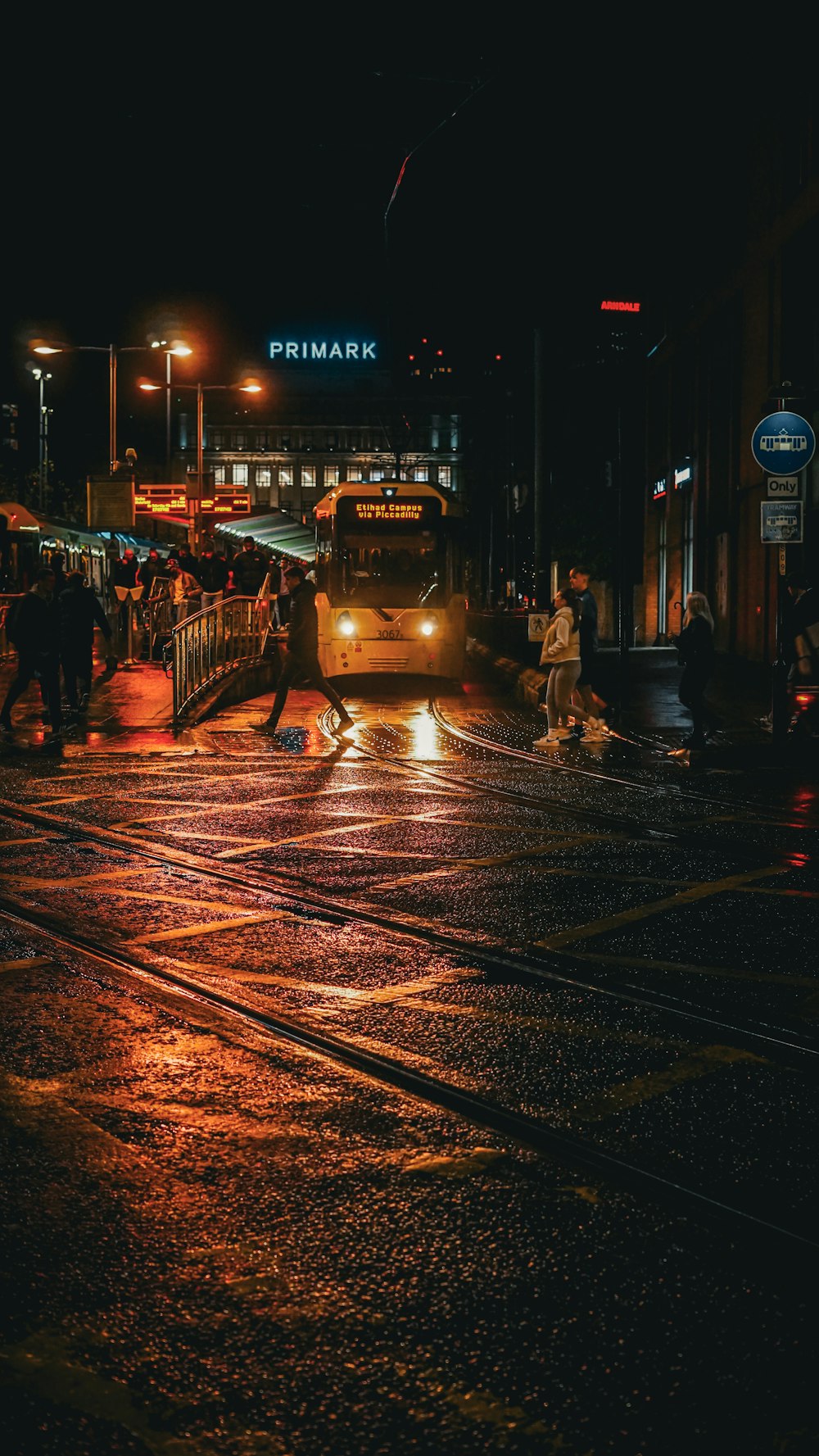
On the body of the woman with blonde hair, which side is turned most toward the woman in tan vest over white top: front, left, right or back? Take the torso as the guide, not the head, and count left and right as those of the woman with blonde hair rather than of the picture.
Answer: front

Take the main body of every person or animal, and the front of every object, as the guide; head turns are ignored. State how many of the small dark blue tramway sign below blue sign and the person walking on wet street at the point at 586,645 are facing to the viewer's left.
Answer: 1

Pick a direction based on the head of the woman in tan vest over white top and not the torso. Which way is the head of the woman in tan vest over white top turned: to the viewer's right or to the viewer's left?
to the viewer's left

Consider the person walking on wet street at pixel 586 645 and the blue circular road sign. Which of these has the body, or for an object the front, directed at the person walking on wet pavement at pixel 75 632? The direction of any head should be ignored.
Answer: the person walking on wet street at pixel 586 645

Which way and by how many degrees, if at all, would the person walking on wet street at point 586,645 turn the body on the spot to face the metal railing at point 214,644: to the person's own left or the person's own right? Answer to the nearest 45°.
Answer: approximately 45° to the person's own right

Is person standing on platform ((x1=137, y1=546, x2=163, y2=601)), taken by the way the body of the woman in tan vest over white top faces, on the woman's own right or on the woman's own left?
on the woman's own right

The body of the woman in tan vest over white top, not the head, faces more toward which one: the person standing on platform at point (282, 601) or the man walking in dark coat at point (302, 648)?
the man walking in dark coat

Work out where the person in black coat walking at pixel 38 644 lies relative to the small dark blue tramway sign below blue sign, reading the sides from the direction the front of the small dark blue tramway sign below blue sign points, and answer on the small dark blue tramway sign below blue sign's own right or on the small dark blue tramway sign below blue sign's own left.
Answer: on the small dark blue tramway sign below blue sign's own right

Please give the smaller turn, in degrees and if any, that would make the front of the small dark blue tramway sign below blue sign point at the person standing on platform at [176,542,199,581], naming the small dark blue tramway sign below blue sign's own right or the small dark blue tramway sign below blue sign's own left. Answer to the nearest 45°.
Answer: approximately 135° to the small dark blue tramway sign below blue sign's own right

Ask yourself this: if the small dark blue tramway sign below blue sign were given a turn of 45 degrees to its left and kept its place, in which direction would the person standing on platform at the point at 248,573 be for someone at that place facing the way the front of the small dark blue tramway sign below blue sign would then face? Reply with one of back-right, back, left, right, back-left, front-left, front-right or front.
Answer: back

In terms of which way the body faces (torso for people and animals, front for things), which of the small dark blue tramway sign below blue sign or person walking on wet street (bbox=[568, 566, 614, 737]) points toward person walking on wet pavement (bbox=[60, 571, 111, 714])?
person walking on wet street (bbox=[568, 566, 614, 737])

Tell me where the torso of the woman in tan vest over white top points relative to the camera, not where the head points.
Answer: to the viewer's left

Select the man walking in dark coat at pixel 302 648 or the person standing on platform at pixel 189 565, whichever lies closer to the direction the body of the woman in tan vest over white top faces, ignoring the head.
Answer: the man walking in dark coat

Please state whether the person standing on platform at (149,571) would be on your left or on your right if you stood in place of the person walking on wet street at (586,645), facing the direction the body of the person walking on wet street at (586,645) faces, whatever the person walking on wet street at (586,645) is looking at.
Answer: on your right

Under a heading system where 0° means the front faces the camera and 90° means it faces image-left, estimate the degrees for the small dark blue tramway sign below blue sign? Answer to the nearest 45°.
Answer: approximately 0°

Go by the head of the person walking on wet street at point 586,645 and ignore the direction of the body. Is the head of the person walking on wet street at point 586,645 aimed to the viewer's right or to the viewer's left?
to the viewer's left
